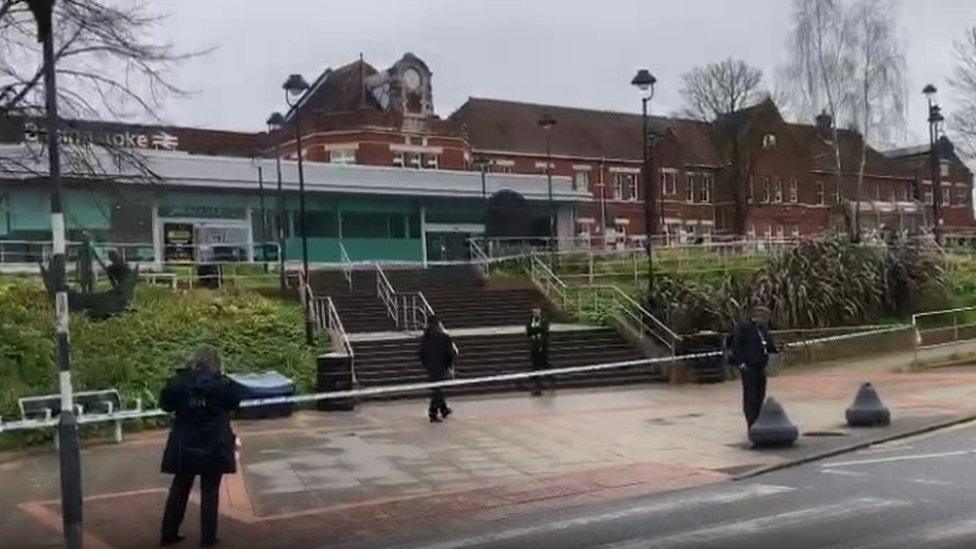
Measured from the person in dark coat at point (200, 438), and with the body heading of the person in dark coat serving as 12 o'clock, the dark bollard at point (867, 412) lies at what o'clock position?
The dark bollard is roughly at 2 o'clock from the person in dark coat.

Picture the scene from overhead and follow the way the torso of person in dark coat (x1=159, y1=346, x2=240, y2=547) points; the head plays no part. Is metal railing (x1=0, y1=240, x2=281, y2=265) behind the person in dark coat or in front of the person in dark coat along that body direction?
in front

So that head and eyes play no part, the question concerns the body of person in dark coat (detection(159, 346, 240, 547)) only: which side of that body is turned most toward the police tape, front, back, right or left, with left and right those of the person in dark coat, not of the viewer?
front

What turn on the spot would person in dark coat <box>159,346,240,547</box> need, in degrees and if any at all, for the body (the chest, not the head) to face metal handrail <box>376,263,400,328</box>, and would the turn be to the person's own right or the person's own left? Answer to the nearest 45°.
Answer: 0° — they already face it

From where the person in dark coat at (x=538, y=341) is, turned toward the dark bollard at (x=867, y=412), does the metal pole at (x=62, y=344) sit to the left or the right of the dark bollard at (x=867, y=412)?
right

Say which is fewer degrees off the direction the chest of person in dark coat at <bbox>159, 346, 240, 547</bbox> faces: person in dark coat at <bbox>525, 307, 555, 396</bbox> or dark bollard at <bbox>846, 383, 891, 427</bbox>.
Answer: the person in dark coat

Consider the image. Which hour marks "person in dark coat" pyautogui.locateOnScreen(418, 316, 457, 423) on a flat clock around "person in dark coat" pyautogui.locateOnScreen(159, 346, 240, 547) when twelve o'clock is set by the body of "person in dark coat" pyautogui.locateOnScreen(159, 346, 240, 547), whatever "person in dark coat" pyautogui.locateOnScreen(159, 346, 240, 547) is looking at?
"person in dark coat" pyautogui.locateOnScreen(418, 316, 457, 423) is roughly at 1 o'clock from "person in dark coat" pyautogui.locateOnScreen(159, 346, 240, 547).

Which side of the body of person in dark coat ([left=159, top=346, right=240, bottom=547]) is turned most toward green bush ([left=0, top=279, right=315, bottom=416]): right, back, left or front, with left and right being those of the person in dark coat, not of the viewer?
front

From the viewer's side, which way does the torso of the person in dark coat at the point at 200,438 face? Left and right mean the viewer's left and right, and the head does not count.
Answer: facing away from the viewer
